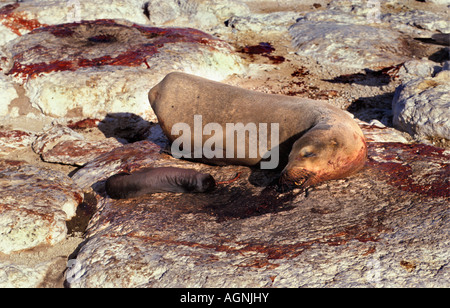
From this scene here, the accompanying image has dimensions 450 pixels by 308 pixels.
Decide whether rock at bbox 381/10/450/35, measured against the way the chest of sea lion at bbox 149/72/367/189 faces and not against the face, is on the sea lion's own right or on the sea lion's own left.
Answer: on the sea lion's own left

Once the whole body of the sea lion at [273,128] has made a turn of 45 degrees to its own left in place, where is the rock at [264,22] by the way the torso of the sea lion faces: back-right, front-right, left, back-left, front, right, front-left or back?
left

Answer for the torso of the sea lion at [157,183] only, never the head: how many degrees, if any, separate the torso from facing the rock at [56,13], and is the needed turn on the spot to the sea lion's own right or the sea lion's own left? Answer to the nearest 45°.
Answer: approximately 90° to the sea lion's own left

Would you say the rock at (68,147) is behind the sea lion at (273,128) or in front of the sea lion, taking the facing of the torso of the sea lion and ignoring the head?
behind

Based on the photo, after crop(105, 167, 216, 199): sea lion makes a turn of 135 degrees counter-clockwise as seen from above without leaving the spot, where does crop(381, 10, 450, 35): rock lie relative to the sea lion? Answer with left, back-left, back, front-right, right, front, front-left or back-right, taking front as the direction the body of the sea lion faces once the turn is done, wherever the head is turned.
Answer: right

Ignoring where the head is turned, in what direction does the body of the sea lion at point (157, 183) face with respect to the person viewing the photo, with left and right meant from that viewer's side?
facing to the right of the viewer

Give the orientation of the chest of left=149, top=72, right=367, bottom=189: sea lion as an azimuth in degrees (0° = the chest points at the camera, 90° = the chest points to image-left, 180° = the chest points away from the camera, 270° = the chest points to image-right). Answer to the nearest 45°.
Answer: approximately 315°

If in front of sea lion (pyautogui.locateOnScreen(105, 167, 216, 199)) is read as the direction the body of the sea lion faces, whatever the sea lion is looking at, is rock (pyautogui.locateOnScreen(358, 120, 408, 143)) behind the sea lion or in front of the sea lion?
in front

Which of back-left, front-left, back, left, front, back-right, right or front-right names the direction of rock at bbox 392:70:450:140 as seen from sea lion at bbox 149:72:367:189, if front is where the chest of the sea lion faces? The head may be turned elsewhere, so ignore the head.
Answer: left

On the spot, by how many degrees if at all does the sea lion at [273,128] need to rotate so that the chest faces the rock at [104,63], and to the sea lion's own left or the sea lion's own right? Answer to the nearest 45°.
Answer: approximately 180°

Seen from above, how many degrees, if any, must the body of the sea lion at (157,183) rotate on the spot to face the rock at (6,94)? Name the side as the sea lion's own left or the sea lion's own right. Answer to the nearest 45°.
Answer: approximately 135° to the sea lion's own left

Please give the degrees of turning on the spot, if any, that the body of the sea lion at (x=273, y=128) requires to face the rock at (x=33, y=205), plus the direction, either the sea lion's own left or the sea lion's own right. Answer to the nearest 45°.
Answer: approximately 135° to the sea lion's own right
